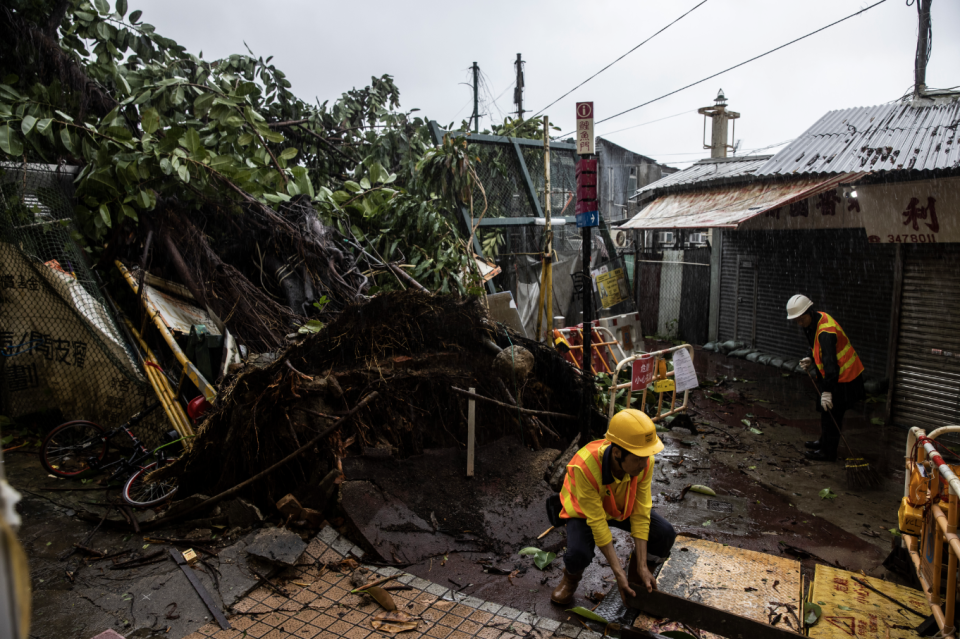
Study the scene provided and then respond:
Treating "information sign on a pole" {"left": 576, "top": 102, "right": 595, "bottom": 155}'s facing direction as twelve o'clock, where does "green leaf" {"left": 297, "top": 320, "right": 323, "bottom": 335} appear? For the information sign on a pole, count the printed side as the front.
The green leaf is roughly at 2 o'clock from the information sign on a pole.

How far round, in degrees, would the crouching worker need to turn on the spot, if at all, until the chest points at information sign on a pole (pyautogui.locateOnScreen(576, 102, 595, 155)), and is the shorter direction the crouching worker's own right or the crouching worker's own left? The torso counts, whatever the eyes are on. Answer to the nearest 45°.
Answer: approximately 135° to the crouching worker's own left

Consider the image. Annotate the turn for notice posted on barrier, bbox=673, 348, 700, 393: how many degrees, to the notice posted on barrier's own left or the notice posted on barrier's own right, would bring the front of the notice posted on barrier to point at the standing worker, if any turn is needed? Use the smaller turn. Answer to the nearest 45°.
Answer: approximately 90° to the notice posted on barrier's own left

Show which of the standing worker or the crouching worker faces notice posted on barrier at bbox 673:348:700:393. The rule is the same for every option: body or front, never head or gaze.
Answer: the standing worker

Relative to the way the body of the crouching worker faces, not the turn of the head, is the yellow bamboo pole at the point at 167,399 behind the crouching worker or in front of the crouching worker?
behind

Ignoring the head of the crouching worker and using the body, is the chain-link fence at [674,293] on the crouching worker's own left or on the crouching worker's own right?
on the crouching worker's own left

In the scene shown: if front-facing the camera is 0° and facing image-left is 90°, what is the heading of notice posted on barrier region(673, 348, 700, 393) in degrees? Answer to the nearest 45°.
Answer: approximately 0°

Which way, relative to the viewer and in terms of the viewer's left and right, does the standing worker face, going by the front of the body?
facing to the left of the viewer

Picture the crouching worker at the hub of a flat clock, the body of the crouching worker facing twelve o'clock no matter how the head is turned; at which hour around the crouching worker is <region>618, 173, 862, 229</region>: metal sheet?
The metal sheet is roughly at 8 o'clock from the crouching worker.

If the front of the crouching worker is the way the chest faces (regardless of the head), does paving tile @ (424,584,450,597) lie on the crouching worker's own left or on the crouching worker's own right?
on the crouching worker's own right

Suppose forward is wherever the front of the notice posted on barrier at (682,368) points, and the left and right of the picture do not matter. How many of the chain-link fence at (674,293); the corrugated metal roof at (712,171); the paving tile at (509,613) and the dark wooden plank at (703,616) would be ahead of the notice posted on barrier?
2

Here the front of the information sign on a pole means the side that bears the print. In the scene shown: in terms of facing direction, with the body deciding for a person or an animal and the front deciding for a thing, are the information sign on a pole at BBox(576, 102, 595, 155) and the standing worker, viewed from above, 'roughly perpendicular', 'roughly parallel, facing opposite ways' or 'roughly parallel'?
roughly perpendicular
